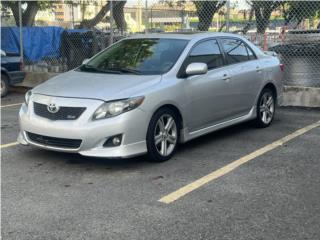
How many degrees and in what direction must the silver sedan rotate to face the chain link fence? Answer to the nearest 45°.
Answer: approximately 135° to its right

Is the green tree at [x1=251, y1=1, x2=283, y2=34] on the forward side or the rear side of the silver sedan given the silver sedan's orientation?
on the rear side

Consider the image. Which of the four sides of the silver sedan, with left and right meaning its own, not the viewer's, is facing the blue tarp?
right

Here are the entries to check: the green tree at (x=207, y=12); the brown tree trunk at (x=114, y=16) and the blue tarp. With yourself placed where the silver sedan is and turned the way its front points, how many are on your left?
0

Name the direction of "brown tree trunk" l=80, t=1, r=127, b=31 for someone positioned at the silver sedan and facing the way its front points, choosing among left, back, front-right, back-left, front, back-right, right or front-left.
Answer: back-right

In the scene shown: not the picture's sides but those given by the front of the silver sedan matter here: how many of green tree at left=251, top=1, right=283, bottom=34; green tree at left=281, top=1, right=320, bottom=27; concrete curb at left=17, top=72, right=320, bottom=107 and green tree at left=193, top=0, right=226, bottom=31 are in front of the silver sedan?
0

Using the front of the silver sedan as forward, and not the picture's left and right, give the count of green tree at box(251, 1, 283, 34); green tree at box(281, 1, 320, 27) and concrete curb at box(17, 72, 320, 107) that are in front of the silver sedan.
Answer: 0

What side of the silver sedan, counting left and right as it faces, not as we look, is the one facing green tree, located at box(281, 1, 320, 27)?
back

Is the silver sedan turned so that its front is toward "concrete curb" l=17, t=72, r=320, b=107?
no

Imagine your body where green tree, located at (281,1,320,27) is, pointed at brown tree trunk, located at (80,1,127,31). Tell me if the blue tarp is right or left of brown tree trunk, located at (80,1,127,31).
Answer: left

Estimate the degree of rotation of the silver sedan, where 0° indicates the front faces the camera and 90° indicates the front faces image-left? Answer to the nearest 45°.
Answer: approximately 45°
